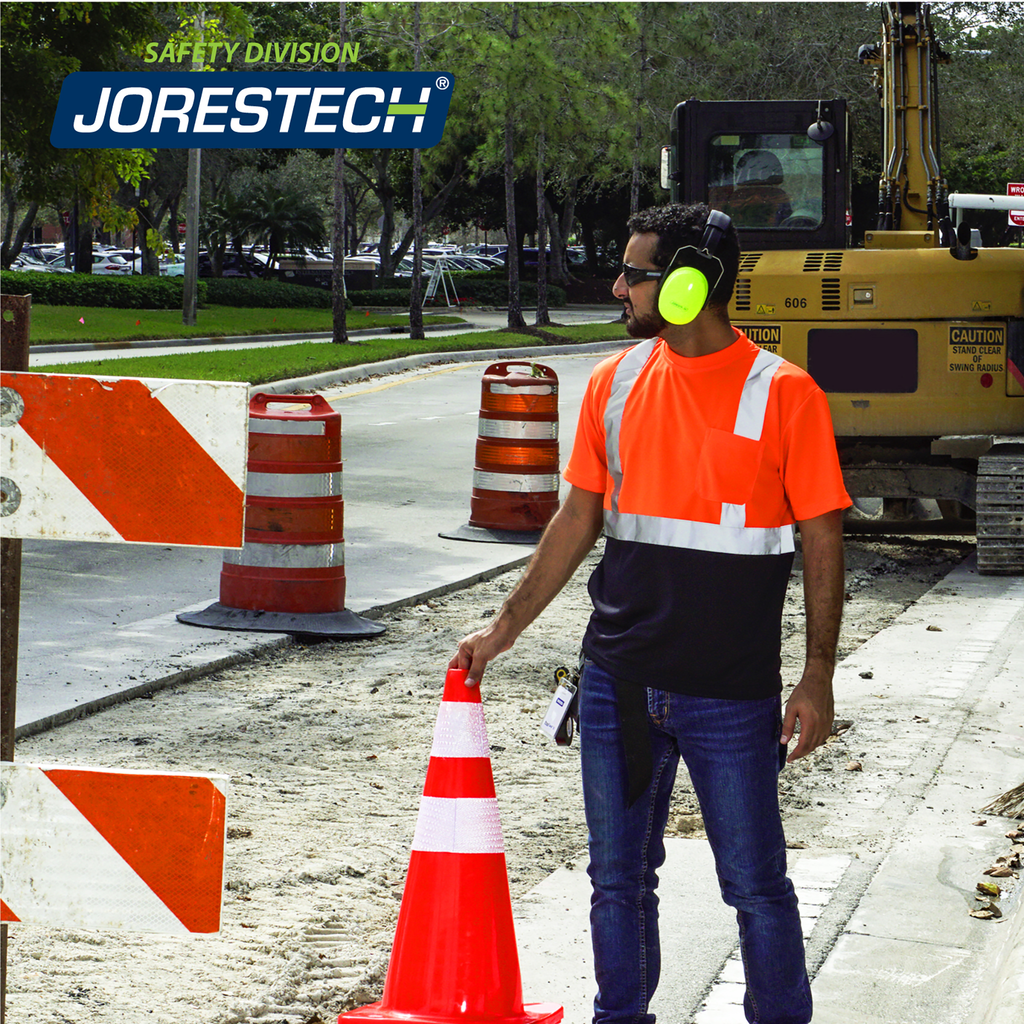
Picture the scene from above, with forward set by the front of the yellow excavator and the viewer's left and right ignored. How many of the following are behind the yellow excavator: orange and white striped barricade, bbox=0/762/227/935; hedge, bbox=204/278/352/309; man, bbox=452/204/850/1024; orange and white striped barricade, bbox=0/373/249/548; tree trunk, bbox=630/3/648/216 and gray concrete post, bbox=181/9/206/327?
3

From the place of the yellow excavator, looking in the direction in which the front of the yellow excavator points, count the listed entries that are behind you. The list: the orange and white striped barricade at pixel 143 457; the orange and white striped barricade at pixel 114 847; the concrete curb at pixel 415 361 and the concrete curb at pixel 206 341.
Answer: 2

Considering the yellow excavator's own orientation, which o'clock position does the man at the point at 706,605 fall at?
The man is roughly at 6 o'clock from the yellow excavator.

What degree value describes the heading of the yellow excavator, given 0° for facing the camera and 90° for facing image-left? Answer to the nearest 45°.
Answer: approximately 180°

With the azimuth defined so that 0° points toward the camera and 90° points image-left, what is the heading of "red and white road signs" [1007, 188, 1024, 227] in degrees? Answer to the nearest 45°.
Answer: approximately 0°

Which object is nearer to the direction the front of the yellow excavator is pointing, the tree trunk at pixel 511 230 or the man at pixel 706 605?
the tree trunk

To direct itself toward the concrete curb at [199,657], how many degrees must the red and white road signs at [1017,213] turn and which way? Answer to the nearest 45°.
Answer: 0° — it already faces it

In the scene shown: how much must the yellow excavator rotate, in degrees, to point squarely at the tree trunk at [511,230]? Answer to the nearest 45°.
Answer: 0° — it already faces it

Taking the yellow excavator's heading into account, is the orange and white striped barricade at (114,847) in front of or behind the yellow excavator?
behind
